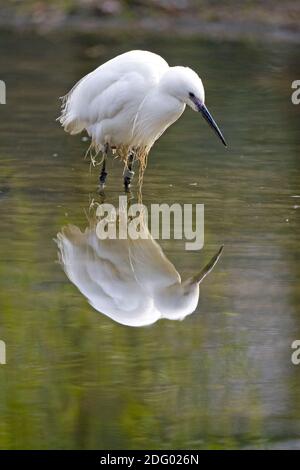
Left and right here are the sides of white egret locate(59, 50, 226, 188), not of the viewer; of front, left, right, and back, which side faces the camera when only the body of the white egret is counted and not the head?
right
